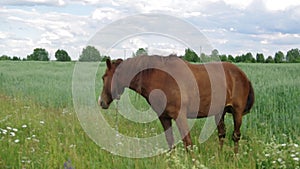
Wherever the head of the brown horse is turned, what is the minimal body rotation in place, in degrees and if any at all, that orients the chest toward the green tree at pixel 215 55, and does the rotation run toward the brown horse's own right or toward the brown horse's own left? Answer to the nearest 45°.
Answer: approximately 135° to the brown horse's own right

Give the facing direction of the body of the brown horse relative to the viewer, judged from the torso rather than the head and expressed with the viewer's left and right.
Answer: facing to the left of the viewer

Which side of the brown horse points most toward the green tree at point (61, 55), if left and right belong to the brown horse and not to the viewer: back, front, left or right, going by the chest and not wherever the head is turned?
right
